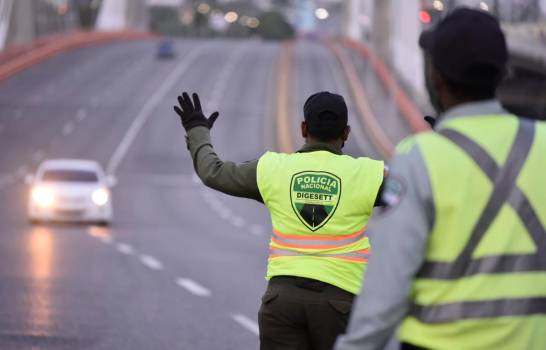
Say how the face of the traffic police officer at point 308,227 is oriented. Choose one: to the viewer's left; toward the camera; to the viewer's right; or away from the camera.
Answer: away from the camera

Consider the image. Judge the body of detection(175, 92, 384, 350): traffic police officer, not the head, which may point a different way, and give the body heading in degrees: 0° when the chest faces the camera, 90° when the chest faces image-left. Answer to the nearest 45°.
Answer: approximately 180°

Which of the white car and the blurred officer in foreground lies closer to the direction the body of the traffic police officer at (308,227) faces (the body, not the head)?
the white car

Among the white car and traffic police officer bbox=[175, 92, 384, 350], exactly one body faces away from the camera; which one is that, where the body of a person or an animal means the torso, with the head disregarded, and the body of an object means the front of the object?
the traffic police officer

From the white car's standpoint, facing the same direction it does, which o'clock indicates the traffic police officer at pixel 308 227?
The traffic police officer is roughly at 12 o'clock from the white car.

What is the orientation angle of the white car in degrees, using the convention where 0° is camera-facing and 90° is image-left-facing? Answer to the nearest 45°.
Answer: approximately 0°

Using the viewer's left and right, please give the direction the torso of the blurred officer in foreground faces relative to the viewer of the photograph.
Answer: facing away from the viewer and to the left of the viewer

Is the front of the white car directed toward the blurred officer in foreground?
yes

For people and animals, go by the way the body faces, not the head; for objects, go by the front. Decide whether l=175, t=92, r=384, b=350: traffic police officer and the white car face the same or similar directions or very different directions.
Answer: very different directions

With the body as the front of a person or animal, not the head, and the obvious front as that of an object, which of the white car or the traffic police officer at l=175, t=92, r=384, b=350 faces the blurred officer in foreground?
the white car

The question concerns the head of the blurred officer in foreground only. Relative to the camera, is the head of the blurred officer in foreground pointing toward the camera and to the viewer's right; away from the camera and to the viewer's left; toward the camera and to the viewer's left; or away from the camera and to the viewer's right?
away from the camera and to the viewer's left
